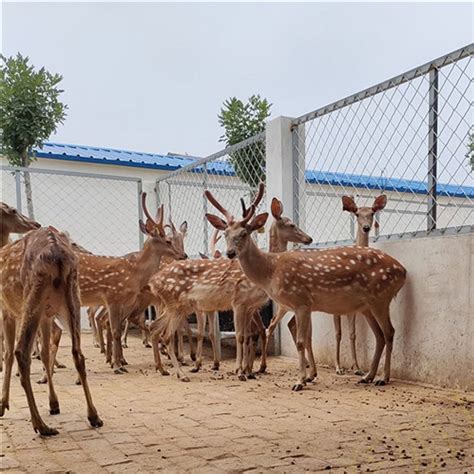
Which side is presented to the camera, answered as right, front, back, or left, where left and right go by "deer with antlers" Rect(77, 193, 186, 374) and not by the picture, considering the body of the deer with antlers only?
right

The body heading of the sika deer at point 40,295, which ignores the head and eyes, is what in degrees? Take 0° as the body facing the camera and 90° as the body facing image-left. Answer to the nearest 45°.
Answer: approximately 135°

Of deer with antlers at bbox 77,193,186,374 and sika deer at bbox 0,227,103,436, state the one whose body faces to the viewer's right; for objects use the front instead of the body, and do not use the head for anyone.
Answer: the deer with antlers

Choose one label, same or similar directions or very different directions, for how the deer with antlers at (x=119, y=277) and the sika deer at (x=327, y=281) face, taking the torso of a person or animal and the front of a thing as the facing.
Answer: very different directions

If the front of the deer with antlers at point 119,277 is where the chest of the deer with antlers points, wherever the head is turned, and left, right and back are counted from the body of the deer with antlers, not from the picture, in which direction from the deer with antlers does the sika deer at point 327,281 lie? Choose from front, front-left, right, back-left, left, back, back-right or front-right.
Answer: front-right

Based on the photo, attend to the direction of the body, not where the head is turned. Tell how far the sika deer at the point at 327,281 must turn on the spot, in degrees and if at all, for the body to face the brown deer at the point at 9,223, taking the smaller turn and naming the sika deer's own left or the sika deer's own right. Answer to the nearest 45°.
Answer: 0° — it already faces it

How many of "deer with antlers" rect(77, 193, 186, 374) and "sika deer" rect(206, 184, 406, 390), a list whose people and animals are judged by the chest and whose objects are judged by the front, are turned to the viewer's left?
1
